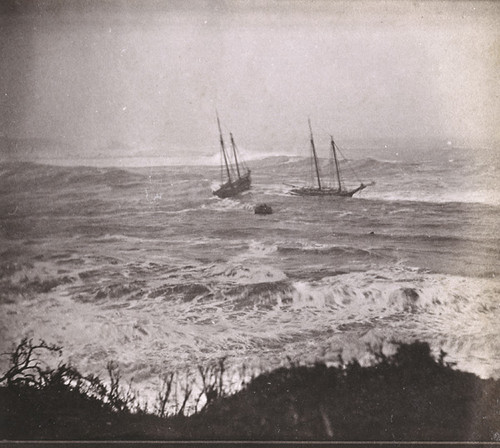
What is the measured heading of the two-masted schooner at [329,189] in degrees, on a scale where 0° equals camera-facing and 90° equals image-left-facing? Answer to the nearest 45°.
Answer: approximately 270°
